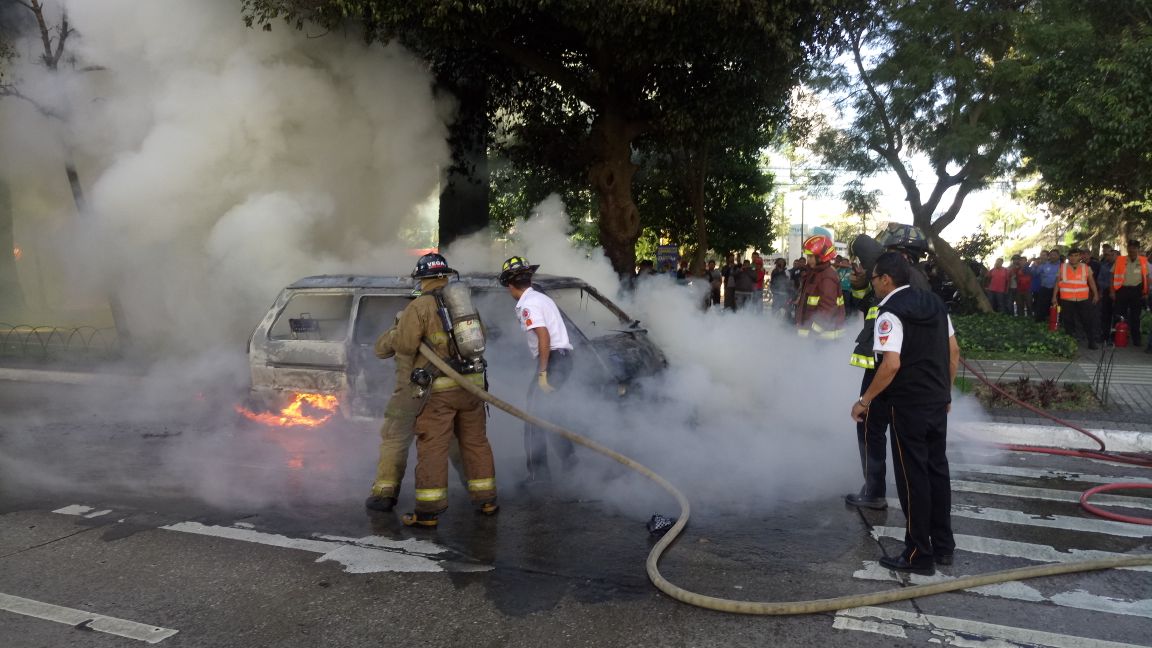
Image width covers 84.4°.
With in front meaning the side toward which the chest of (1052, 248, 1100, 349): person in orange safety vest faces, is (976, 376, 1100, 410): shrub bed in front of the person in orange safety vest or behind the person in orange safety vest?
in front

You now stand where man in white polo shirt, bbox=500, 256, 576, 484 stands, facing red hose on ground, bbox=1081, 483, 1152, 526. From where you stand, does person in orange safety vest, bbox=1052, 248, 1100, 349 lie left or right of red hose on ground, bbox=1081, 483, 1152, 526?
left

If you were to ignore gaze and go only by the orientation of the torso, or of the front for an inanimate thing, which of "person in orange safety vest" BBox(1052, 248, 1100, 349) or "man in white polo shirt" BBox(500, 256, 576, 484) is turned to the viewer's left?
the man in white polo shirt

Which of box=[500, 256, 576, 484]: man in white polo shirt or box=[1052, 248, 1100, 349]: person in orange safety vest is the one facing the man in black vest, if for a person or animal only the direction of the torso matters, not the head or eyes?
the person in orange safety vest

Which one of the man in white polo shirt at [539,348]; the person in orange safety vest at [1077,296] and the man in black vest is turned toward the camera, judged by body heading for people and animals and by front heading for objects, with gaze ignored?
the person in orange safety vest

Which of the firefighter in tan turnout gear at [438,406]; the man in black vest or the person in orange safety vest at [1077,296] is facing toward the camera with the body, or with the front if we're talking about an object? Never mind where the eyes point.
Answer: the person in orange safety vest

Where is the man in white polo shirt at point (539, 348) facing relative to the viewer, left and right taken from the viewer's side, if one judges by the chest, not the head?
facing to the left of the viewer

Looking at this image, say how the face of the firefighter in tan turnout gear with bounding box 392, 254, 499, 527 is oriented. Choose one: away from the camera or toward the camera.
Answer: away from the camera

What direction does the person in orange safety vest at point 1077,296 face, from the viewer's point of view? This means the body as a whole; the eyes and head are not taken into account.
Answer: toward the camera

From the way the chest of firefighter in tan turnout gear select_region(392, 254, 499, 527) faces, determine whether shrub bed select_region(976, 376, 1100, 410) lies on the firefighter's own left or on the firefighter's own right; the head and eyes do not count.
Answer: on the firefighter's own right

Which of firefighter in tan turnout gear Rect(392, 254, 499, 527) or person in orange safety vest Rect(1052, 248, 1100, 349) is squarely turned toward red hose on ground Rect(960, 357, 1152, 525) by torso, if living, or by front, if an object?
the person in orange safety vest
